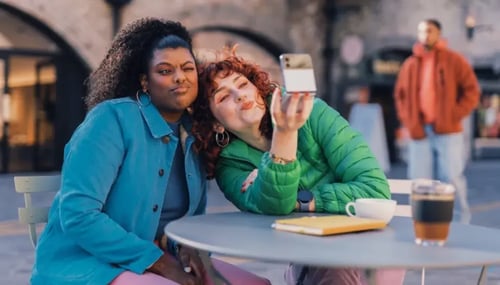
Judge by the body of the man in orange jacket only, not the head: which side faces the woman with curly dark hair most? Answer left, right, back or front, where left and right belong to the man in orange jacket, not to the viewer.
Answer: front

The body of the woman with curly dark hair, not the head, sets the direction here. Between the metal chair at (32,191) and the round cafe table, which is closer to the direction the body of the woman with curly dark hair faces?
the round cafe table

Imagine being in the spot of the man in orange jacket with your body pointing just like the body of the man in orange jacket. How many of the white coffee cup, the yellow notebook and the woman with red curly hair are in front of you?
3

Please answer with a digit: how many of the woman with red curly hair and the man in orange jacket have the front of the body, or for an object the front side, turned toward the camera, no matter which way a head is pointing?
2

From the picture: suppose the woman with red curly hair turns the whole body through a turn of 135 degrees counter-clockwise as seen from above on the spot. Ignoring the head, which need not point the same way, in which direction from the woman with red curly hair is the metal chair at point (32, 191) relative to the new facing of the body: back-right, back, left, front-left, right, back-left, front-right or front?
back-left

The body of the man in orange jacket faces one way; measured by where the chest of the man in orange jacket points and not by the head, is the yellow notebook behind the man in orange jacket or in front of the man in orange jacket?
in front

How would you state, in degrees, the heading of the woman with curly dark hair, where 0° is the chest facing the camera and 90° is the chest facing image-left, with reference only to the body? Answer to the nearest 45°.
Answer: approximately 315°

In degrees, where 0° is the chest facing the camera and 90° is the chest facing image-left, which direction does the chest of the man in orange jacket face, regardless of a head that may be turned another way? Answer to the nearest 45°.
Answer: approximately 0°

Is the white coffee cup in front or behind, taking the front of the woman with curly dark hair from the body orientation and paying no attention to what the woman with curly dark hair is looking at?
in front
